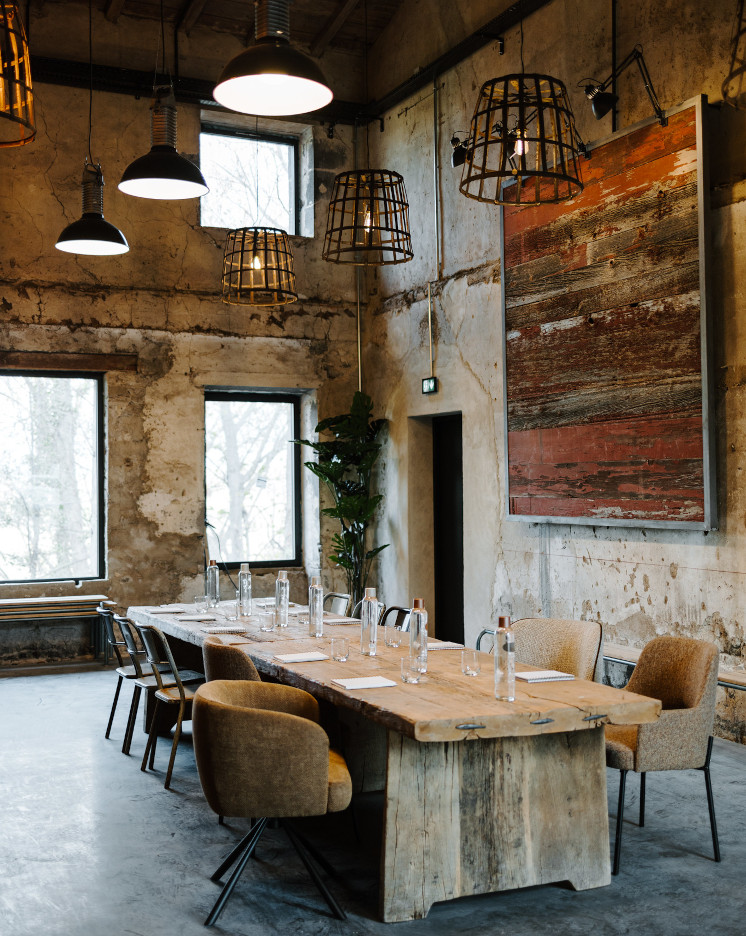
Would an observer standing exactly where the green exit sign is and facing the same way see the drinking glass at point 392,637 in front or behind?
in front

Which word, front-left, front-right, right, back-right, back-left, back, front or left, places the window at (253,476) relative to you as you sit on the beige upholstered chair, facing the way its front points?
right

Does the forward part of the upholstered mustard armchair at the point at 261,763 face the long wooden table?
yes

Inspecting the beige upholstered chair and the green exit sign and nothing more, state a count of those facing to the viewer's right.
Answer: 0

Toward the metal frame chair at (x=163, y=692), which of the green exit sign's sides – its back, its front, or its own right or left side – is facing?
front

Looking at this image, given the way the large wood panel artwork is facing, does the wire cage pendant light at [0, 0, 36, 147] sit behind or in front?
in front

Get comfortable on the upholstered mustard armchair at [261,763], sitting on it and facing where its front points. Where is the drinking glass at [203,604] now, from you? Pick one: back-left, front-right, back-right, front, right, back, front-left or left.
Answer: left

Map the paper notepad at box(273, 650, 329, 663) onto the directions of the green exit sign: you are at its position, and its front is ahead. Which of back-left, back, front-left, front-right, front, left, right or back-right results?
front-left

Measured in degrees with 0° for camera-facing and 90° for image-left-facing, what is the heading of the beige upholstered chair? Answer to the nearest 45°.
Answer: approximately 45°
